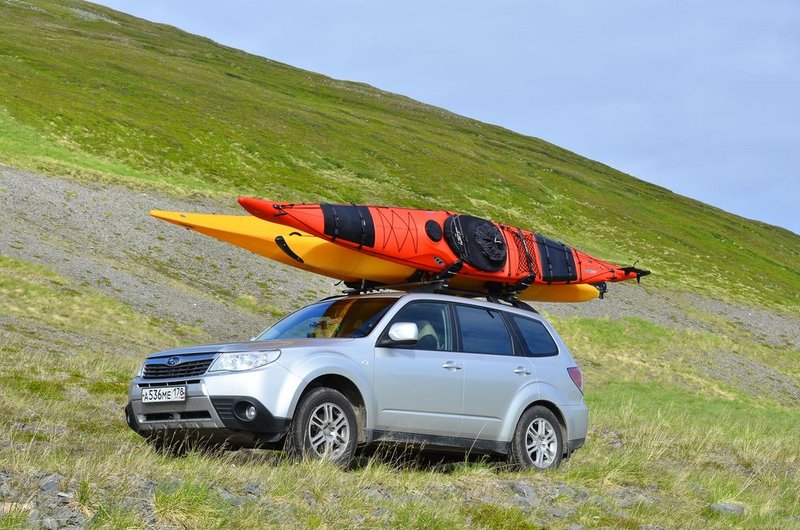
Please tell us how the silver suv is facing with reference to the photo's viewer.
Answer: facing the viewer and to the left of the viewer
